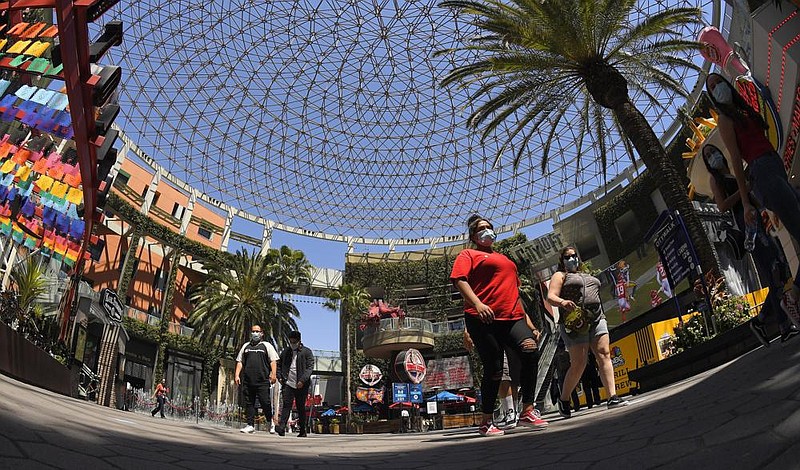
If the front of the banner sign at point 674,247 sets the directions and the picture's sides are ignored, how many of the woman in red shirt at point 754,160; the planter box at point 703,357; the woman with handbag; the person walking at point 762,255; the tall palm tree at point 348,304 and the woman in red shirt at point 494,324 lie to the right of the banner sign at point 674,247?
1

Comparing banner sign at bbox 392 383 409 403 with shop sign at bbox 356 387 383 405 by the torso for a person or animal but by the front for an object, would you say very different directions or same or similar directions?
same or similar directions

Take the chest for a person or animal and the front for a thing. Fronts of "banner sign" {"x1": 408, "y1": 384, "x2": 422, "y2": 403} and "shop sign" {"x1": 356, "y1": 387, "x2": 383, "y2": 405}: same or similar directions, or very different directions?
same or similar directions

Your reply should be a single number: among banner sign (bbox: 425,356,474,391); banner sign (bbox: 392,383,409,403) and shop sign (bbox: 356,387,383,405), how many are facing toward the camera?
3

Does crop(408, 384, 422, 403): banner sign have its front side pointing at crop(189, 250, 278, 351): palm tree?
no

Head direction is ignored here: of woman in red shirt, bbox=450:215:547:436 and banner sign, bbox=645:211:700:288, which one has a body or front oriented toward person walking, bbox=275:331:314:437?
the banner sign

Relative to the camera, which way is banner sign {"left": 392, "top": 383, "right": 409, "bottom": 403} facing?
toward the camera

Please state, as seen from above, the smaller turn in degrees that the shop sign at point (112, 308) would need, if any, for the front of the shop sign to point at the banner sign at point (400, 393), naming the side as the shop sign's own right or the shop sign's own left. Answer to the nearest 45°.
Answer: approximately 45° to the shop sign's own left

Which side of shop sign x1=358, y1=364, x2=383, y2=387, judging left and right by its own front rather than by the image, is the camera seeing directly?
front

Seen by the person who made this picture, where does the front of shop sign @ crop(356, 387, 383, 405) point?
facing the viewer

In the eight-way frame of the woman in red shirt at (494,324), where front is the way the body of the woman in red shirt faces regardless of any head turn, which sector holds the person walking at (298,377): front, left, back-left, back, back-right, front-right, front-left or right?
back

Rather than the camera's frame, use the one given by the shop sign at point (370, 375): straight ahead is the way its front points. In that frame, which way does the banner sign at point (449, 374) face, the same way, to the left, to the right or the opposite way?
the same way

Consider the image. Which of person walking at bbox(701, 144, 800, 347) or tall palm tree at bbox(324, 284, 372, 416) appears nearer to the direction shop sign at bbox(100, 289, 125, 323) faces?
the person walking

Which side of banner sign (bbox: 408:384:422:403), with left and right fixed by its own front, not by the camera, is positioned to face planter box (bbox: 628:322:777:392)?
front

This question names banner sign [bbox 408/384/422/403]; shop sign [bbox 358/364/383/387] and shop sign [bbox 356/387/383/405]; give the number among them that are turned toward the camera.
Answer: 3
